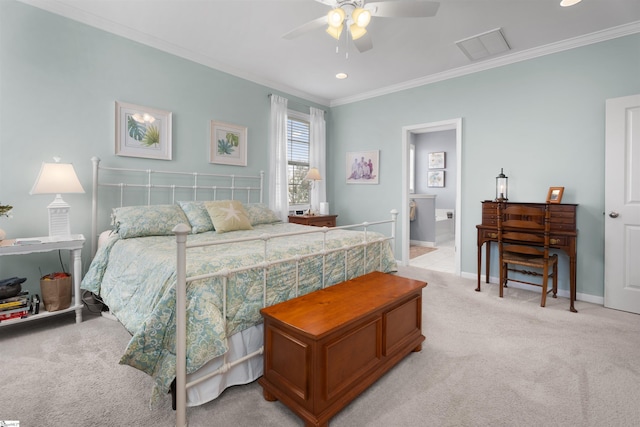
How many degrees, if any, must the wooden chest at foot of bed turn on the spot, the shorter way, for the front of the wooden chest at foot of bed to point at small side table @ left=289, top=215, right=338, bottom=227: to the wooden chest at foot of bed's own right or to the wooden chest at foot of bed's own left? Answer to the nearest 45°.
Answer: approximately 135° to the wooden chest at foot of bed's own left

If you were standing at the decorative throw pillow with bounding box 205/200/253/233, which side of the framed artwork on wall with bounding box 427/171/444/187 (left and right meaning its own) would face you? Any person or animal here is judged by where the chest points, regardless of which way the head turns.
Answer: front

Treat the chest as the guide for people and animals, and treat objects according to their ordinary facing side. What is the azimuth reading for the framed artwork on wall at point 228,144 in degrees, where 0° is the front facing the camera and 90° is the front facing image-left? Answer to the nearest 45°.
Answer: approximately 315°

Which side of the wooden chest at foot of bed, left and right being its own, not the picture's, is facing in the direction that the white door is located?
left

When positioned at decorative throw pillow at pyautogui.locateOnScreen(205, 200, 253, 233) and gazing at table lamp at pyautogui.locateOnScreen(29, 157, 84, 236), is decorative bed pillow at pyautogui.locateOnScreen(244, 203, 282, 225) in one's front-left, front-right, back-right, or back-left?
back-right

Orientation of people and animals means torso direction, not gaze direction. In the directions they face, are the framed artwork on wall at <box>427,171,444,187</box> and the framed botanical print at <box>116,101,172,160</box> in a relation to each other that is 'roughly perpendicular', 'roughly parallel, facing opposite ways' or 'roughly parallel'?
roughly perpendicular

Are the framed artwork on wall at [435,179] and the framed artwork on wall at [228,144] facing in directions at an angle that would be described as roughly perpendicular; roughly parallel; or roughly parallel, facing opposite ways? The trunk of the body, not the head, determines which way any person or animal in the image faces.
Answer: roughly perpendicular

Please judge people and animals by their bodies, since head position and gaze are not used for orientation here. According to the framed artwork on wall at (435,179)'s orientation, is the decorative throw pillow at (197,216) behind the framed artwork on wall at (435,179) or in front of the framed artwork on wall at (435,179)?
in front

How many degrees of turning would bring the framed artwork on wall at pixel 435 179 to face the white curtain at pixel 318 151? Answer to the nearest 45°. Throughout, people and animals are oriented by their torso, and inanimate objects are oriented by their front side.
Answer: approximately 45° to its right

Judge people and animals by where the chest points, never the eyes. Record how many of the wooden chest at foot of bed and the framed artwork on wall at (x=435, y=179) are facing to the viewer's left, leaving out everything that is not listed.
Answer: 0

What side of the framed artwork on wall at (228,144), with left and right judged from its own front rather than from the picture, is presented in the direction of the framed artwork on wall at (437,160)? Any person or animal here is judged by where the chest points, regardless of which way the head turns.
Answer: left

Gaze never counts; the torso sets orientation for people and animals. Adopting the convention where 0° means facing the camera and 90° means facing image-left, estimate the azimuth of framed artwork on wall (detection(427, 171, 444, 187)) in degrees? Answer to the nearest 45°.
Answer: approximately 0°

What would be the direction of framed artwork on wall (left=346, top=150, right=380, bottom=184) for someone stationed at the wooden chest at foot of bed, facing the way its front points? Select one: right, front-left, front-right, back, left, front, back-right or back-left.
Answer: back-left
